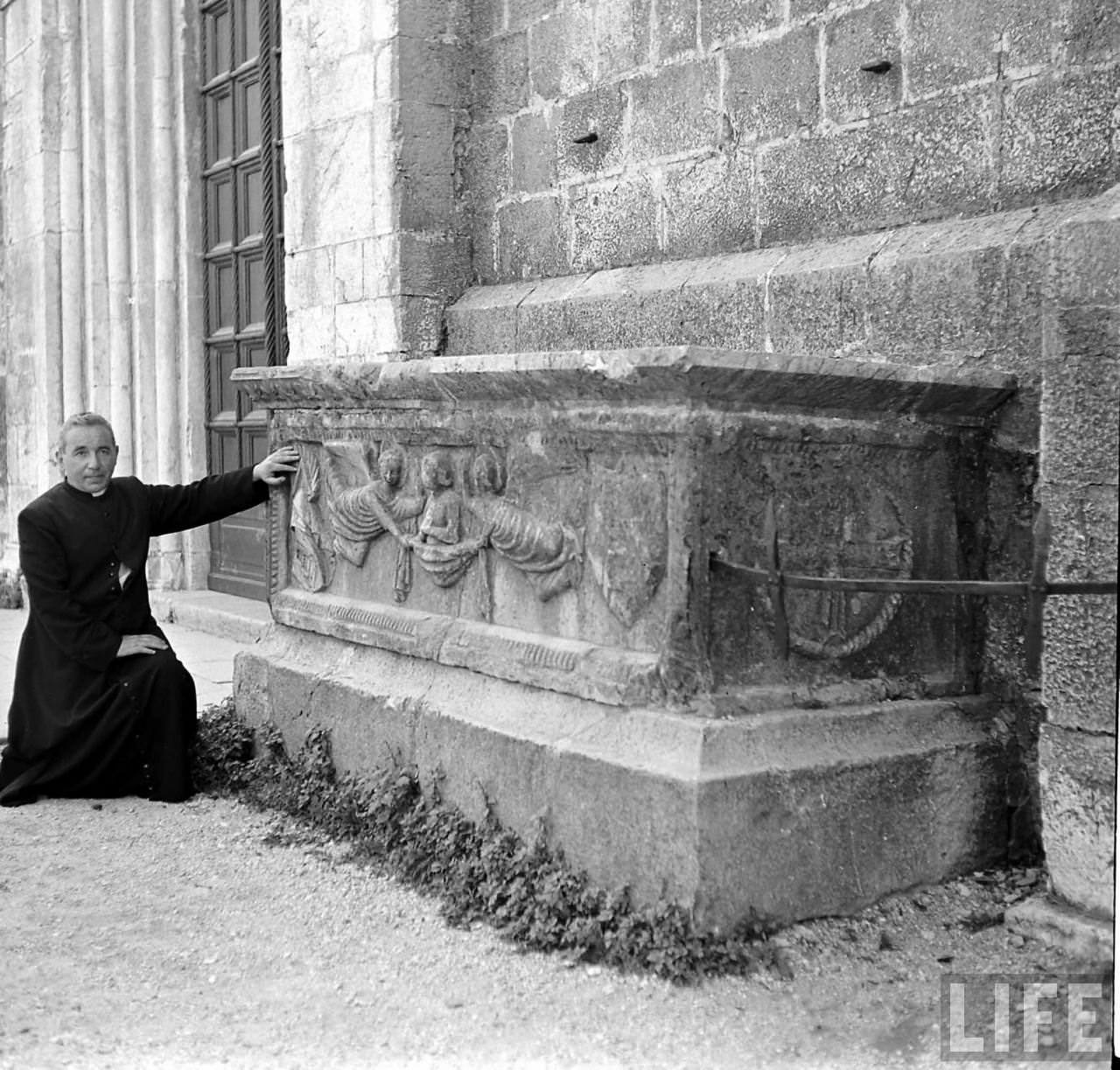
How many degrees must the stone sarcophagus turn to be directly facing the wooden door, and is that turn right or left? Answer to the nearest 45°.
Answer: approximately 90° to its right

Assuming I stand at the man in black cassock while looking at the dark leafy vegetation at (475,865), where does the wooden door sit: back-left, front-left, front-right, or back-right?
back-left

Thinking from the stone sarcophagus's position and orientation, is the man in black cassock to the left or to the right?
on its right

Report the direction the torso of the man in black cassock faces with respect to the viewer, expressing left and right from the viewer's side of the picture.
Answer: facing the viewer and to the right of the viewer

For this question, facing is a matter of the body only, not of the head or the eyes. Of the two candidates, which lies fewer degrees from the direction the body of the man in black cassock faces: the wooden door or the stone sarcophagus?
the stone sarcophagus

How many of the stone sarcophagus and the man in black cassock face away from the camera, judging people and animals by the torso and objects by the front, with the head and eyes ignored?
0

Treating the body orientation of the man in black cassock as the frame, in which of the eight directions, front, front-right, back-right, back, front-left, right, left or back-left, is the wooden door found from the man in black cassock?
back-left

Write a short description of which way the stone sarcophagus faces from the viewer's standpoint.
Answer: facing the viewer and to the left of the viewer
